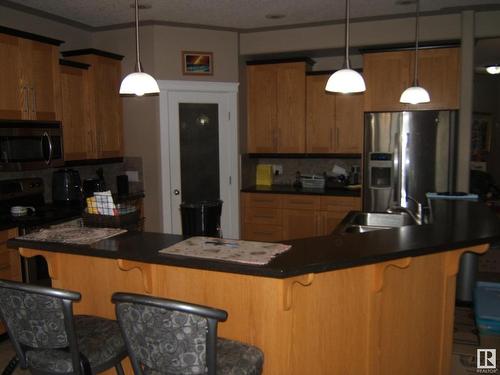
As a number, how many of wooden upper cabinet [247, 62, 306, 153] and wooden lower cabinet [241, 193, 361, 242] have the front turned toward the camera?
2

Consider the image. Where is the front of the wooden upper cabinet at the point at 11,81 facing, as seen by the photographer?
facing the viewer and to the right of the viewer

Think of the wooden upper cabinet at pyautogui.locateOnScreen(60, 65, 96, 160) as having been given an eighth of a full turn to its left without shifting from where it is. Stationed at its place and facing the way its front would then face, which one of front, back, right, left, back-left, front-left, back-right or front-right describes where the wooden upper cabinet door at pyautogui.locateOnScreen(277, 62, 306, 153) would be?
front

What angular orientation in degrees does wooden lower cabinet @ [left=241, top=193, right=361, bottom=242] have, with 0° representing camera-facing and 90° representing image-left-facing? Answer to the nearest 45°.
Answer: approximately 0°

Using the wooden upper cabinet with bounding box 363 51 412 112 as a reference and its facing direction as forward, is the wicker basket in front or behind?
in front

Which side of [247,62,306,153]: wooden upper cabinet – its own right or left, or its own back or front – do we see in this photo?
front

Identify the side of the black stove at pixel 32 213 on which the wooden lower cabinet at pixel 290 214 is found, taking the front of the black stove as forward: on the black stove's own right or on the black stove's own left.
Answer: on the black stove's own left

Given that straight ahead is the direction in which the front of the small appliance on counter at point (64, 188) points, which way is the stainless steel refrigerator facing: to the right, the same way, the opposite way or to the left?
to the right

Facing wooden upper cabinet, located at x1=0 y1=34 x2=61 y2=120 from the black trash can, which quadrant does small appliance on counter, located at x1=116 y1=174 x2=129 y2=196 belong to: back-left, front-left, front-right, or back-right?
front-right

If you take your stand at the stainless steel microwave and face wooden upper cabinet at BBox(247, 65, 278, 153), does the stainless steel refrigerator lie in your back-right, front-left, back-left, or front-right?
front-right

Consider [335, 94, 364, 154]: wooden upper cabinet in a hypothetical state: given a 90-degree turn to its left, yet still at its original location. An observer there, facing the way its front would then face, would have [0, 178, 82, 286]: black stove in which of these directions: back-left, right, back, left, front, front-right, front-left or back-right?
back-right

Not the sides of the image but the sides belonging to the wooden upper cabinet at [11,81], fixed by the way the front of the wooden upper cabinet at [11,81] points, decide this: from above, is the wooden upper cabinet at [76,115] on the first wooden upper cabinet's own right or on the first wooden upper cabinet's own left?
on the first wooden upper cabinet's own left

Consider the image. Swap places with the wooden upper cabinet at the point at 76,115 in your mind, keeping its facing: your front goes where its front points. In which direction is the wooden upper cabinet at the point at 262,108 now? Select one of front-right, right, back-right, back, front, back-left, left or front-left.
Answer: front-left

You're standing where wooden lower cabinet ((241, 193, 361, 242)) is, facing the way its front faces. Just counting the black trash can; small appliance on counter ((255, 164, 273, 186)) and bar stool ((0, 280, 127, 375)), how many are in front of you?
2

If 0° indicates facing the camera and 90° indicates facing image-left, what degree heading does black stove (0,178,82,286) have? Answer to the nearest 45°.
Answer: approximately 315°

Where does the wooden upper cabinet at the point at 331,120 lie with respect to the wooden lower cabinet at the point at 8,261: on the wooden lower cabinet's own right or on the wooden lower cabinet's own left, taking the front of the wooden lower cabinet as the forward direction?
on the wooden lower cabinet's own left

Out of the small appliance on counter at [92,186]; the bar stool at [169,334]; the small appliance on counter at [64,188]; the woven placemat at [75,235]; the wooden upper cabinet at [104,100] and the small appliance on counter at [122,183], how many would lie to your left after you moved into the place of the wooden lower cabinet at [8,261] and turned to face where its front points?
4

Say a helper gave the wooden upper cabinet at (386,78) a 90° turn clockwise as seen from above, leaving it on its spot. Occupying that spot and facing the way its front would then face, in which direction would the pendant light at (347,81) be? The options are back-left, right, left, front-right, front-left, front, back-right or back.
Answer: left

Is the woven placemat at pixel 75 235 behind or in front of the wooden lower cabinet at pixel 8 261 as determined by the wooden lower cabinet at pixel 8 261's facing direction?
in front

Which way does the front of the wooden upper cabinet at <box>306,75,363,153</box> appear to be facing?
toward the camera
